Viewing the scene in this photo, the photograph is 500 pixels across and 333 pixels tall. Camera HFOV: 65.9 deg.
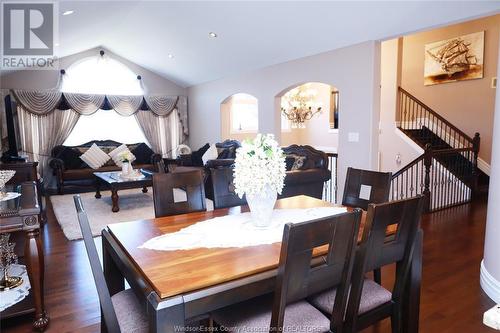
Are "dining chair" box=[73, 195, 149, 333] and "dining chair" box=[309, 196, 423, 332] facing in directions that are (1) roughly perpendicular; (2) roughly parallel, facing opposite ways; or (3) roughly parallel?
roughly perpendicular

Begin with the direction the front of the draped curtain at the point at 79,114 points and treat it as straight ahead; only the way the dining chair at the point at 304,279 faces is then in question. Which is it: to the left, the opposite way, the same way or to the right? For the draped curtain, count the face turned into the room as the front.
the opposite way

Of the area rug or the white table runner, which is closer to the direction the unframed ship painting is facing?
the area rug

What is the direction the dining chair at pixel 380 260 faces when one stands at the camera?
facing away from the viewer and to the left of the viewer

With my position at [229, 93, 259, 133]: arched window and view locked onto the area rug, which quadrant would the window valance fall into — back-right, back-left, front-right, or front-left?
front-right

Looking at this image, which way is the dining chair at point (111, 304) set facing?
to the viewer's right

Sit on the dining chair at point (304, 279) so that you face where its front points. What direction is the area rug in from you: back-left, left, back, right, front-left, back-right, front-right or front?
front

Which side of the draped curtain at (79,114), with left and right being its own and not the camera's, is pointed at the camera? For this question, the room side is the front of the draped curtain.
front

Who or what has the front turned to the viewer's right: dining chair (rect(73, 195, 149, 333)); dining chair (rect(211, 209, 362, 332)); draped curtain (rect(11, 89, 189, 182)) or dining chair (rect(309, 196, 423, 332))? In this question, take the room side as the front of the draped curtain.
dining chair (rect(73, 195, 149, 333))

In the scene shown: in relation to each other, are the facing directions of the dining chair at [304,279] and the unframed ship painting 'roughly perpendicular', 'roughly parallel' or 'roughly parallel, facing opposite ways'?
roughly perpendicular

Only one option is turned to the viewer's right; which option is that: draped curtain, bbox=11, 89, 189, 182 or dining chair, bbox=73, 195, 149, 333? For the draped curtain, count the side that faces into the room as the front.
the dining chair

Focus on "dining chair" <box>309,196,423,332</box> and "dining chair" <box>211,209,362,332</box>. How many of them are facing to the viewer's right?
0

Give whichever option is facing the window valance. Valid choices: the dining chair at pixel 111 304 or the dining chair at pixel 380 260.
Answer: the dining chair at pixel 380 260

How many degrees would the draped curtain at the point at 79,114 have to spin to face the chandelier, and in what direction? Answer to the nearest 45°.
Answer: approximately 45° to its left

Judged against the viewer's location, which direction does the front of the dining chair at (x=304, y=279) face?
facing away from the viewer and to the left of the viewer

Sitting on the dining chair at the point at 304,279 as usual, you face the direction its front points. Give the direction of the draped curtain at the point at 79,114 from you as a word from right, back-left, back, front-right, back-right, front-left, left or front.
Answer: front

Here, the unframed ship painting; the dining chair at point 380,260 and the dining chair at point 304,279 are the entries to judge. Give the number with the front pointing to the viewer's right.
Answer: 0

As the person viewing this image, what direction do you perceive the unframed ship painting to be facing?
facing the viewer and to the left of the viewer

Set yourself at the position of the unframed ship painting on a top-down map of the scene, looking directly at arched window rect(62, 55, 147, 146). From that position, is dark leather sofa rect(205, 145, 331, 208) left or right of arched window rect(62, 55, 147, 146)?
left
